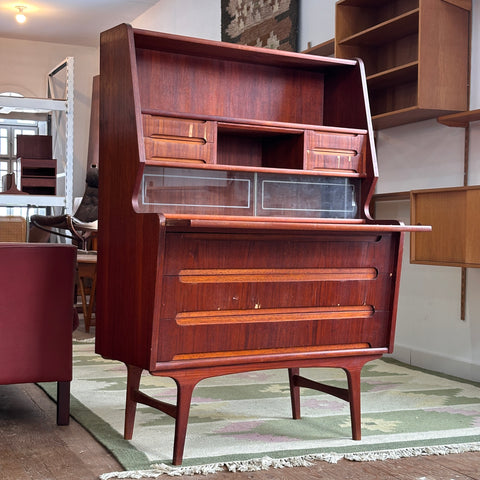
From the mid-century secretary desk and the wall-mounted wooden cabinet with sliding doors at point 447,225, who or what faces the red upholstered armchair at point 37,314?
the wall-mounted wooden cabinet with sliding doors

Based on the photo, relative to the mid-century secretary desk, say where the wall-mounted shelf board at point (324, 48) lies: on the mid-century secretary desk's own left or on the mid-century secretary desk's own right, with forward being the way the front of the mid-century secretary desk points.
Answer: on the mid-century secretary desk's own left

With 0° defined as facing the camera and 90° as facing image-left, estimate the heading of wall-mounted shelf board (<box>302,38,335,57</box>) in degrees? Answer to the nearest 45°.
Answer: approximately 45°

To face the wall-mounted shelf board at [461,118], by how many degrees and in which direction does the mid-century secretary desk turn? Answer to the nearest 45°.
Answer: approximately 90° to its left

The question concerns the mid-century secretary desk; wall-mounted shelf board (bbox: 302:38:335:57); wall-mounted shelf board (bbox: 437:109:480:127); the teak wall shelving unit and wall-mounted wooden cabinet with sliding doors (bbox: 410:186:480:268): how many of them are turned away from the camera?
0

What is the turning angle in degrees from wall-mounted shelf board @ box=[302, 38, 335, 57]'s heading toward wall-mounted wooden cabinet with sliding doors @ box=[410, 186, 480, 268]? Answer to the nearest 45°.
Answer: approximately 90° to its left

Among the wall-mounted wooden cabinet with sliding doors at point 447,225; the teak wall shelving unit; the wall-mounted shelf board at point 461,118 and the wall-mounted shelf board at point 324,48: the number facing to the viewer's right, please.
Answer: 0

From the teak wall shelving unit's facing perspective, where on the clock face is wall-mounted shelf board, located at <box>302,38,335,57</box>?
The wall-mounted shelf board is roughly at 3 o'clock from the teak wall shelving unit.

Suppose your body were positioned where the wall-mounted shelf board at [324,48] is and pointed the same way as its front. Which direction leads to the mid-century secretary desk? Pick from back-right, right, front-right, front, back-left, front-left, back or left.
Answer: front-left

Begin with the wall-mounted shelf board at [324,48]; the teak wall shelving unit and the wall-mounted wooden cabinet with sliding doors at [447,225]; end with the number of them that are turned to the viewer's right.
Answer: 0

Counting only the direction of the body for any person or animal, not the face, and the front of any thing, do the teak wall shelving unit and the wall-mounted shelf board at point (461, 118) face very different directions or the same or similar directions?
same or similar directions

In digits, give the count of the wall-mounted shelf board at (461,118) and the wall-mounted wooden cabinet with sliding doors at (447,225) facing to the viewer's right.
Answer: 0

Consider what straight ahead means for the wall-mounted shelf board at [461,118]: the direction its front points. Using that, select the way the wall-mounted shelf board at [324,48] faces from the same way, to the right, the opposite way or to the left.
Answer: the same way

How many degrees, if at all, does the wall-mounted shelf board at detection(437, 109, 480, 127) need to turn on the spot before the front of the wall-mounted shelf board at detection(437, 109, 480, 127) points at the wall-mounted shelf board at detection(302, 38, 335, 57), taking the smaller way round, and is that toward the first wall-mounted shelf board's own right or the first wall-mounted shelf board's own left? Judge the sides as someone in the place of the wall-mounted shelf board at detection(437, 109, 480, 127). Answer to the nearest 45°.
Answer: approximately 90° to the first wall-mounted shelf board's own right

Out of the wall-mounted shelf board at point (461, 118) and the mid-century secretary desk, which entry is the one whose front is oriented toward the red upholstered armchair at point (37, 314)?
the wall-mounted shelf board

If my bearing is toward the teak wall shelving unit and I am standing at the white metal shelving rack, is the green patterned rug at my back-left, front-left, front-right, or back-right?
front-right

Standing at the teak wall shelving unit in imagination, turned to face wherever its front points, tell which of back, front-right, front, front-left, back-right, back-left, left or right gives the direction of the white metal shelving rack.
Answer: right

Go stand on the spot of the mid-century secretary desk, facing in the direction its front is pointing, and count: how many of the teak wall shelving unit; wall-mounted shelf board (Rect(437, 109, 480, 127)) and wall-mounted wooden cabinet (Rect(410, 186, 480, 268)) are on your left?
3
